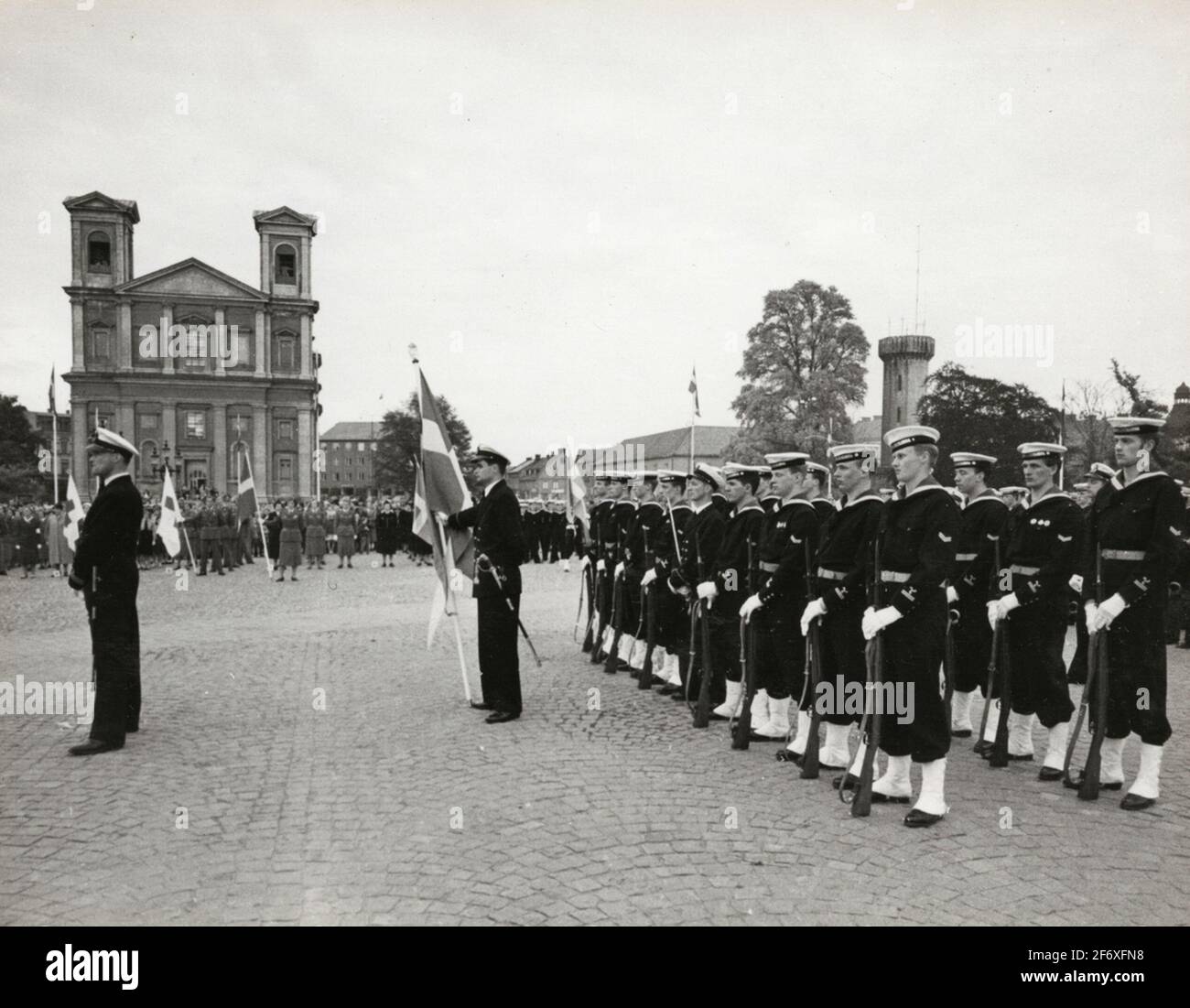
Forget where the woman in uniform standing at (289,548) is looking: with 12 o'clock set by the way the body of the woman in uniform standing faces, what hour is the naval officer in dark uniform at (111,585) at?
The naval officer in dark uniform is roughly at 12 o'clock from the woman in uniform standing.

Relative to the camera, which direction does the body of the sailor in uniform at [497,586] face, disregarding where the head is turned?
to the viewer's left

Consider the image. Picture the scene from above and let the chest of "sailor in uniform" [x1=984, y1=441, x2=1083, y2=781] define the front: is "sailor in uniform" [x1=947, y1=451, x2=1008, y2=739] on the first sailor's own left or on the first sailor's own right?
on the first sailor's own right

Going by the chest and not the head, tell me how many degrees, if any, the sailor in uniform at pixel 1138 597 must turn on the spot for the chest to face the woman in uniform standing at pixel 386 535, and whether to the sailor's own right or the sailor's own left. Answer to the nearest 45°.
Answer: approximately 90° to the sailor's own right

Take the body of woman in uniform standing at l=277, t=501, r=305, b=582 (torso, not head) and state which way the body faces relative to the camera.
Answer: toward the camera

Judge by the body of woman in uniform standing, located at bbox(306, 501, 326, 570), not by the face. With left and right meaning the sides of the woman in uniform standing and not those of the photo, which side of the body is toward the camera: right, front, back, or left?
front

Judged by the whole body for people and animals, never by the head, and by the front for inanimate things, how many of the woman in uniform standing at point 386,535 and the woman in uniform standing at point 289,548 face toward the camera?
2

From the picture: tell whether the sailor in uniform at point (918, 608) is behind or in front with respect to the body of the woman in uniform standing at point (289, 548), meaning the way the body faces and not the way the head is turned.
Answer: in front

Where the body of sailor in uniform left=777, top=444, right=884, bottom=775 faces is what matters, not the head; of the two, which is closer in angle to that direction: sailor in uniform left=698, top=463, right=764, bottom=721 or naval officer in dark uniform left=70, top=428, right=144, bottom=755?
the naval officer in dark uniform

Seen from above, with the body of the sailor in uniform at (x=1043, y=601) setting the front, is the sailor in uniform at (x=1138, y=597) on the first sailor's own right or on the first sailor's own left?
on the first sailor's own left

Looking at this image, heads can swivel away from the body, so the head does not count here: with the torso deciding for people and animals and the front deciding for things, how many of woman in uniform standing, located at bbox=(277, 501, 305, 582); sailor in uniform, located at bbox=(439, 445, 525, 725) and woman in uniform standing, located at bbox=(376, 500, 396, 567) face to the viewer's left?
1
